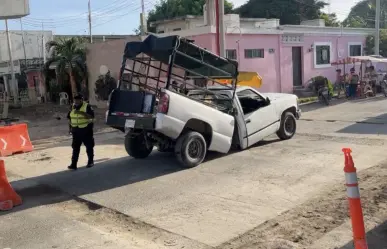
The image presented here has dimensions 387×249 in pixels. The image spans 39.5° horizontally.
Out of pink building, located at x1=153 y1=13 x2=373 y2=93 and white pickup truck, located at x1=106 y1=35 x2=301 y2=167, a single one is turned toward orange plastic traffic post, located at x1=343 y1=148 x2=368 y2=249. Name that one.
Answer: the pink building

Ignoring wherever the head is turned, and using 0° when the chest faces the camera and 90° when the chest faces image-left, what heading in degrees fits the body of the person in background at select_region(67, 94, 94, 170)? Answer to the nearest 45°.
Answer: approximately 45°

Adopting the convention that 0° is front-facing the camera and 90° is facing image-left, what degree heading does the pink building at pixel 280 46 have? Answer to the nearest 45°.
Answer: approximately 0°

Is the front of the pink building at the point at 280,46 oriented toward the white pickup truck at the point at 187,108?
yes

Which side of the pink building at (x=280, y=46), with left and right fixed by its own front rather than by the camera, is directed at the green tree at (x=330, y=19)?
back

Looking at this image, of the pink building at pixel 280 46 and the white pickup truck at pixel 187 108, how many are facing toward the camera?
1

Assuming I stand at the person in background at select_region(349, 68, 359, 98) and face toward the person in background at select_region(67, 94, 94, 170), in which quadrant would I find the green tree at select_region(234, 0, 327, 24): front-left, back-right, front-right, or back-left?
back-right

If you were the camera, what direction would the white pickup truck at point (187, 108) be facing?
facing away from the viewer and to the right of the viewer

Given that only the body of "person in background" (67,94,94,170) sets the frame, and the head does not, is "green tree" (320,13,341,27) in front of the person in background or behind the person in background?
behind

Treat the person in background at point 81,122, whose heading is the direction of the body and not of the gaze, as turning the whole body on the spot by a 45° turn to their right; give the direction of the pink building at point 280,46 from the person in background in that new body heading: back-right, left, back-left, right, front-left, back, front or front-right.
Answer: back-right

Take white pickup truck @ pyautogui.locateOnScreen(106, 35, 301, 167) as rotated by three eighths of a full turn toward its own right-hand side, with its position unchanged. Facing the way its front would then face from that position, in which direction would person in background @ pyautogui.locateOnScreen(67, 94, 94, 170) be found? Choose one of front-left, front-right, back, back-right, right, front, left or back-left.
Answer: right

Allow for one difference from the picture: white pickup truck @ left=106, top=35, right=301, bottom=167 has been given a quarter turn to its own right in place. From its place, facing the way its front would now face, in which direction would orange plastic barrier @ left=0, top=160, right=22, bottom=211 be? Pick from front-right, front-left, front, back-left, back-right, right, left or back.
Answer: right

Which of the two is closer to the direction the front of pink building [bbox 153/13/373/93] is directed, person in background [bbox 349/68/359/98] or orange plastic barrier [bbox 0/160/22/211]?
the orange plastic barrier
